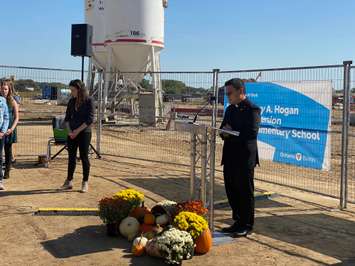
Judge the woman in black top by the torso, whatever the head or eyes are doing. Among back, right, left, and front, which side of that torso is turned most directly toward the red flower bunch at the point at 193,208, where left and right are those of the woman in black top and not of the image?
left

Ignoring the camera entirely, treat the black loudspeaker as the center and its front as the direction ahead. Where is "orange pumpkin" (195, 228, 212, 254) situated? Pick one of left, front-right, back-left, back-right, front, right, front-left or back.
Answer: front-left

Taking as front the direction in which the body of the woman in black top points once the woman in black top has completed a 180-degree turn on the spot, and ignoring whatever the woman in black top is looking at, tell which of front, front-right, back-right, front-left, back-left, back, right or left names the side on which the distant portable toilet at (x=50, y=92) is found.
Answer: front-left

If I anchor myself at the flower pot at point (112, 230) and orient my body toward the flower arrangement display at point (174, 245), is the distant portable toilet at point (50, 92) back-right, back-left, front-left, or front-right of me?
back-left

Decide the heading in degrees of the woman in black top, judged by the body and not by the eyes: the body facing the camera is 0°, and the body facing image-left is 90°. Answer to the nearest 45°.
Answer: approximately 45°

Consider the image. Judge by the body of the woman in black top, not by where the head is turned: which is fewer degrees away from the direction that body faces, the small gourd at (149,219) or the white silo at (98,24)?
the small gourd

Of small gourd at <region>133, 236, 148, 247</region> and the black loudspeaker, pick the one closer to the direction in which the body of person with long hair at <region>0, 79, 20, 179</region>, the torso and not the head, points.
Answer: the small gourd

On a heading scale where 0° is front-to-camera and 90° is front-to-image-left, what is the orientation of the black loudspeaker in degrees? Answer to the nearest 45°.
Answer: approximately 45°
